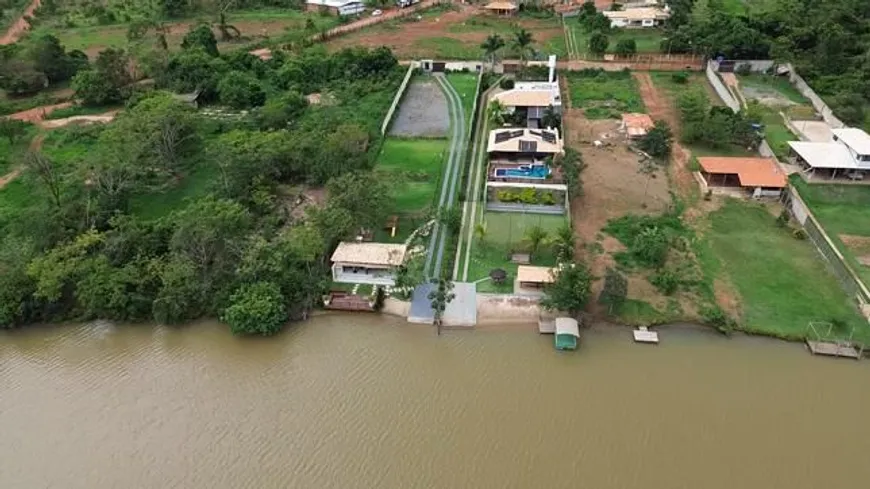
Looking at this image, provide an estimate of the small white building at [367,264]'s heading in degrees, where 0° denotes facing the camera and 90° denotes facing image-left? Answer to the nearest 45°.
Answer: approximately 0°

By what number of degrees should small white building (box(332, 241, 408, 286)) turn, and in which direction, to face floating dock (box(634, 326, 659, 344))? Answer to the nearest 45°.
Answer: approximately 45° to its left

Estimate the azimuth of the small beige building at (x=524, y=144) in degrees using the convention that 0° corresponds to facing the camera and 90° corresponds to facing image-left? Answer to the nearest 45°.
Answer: approximately 0°

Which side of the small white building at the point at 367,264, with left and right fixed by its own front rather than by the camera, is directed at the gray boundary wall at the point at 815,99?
left

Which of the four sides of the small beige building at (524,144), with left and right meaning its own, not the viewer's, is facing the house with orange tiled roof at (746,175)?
left

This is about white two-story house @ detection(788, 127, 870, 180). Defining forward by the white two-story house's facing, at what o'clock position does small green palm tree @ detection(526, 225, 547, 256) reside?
The small green palm tree is roughly at 1 o'clock from the white two-story house.

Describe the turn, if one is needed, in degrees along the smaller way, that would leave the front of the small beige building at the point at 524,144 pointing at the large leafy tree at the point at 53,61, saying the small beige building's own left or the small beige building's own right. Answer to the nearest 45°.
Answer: approximately 90° to the small beige building's own right

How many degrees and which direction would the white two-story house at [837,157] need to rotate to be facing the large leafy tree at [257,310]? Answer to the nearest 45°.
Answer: approximately 45° to its right

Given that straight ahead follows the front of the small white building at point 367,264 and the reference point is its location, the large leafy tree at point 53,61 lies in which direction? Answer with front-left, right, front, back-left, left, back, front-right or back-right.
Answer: back-right

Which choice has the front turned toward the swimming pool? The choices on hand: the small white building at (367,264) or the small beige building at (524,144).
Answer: the small beige building at (524,144)
